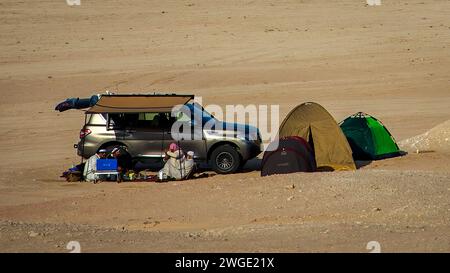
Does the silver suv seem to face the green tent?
yes

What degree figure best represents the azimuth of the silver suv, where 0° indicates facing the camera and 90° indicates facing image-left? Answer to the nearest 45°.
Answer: approximately 270°

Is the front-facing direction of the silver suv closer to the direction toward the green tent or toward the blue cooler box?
the green tent

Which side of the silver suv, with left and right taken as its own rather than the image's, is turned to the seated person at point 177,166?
right
